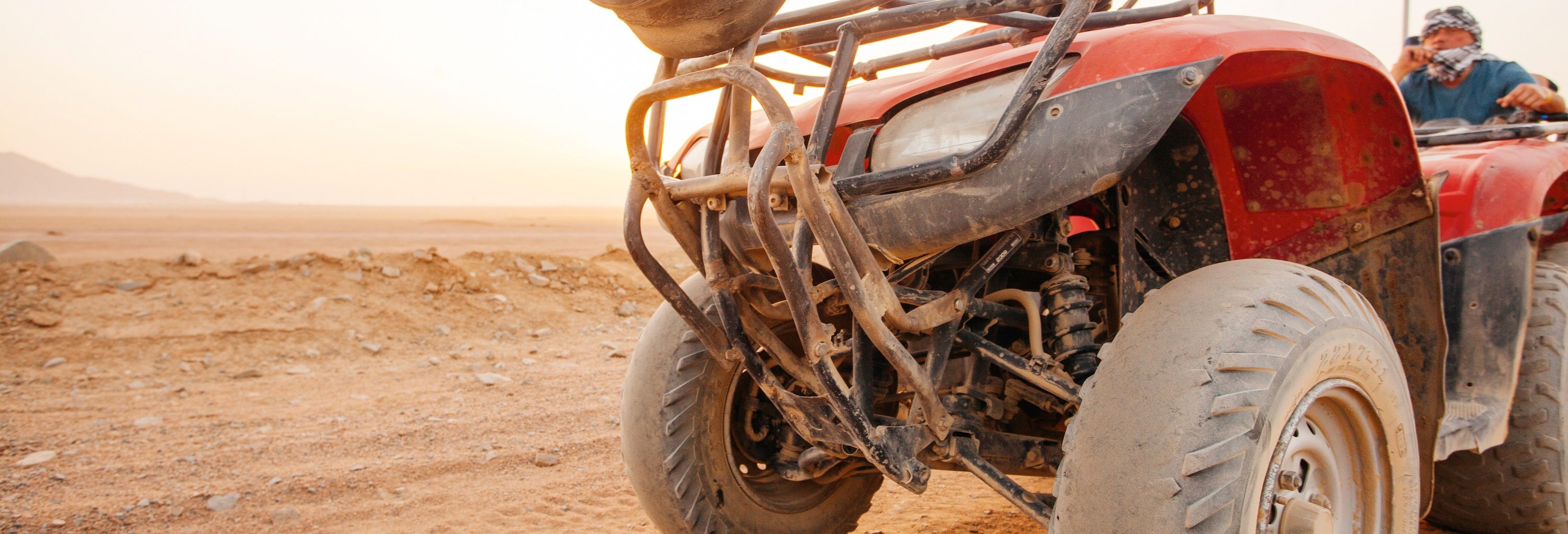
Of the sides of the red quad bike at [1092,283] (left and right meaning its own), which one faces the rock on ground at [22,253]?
right

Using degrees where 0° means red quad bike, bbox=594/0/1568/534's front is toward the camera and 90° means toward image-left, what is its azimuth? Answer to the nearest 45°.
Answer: approximately 45°

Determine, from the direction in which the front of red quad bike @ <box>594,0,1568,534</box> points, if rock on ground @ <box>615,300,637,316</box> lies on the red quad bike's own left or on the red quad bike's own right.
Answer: on the red quad bike's own right

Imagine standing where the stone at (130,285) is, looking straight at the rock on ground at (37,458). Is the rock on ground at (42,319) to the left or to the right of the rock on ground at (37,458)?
right

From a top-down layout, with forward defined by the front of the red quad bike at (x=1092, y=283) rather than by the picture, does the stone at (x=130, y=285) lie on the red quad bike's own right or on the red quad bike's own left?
on the red quad bike's own right

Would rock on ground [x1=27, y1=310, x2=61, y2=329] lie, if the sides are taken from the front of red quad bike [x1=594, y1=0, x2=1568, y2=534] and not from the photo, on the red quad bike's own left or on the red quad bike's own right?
on the red quad bike's own right
